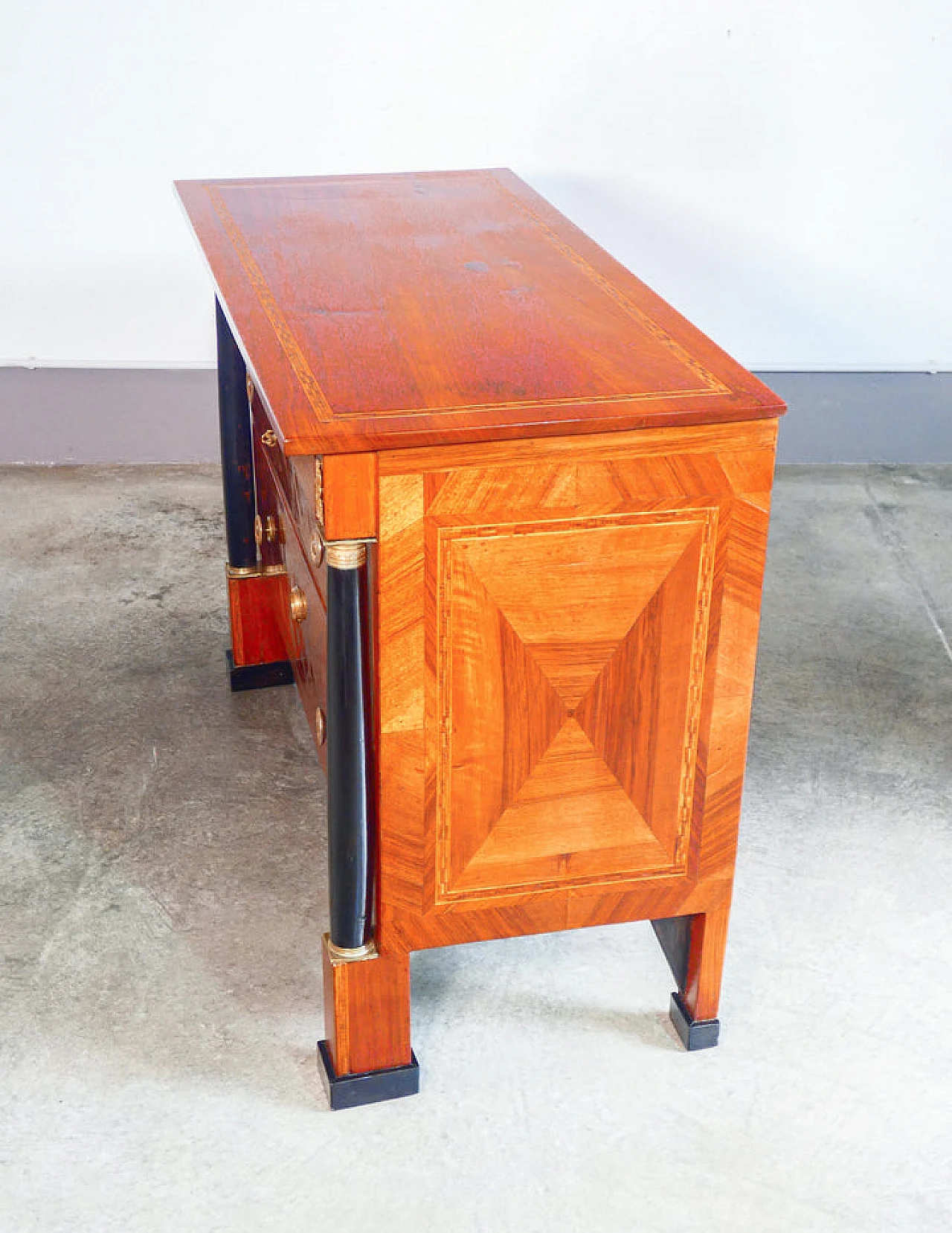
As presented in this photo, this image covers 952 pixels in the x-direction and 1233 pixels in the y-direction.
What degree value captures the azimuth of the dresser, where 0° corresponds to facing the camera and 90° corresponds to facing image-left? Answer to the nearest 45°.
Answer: approximately 90°
